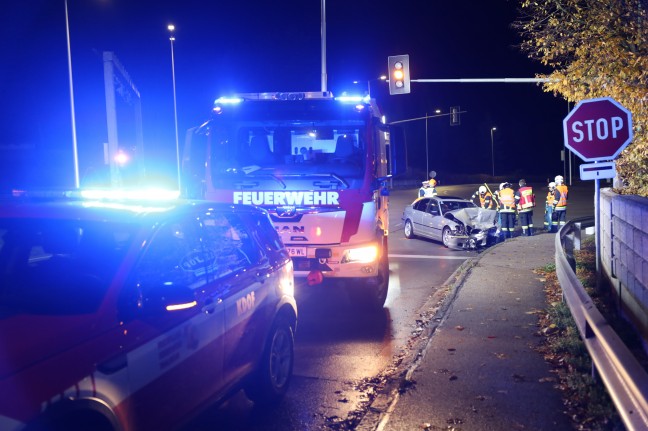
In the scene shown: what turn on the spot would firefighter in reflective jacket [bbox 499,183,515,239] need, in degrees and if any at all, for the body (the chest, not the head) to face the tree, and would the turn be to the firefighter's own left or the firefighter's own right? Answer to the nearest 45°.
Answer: approximately 180°

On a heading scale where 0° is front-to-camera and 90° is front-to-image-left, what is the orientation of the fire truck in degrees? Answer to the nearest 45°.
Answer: approximately 0°

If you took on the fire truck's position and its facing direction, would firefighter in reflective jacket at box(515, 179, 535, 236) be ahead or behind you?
behind

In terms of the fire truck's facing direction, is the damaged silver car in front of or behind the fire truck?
behind

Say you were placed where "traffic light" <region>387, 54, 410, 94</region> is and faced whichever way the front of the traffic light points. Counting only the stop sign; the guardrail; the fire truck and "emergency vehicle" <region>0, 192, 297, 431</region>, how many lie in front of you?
4

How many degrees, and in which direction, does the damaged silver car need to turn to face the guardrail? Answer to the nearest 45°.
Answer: approximately 45° to its right

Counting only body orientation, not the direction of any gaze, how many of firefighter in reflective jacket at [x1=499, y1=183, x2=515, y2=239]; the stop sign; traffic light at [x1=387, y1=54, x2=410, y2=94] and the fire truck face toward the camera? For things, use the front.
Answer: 3

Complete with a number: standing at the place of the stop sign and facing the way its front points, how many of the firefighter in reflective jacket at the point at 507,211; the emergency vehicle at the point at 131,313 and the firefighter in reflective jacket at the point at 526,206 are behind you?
2

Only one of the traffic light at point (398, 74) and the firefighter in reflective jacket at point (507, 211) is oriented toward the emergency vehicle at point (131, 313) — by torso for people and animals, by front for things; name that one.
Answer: the traffic light

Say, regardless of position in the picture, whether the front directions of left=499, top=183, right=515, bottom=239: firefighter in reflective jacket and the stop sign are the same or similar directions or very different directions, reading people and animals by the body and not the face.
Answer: very different directions
